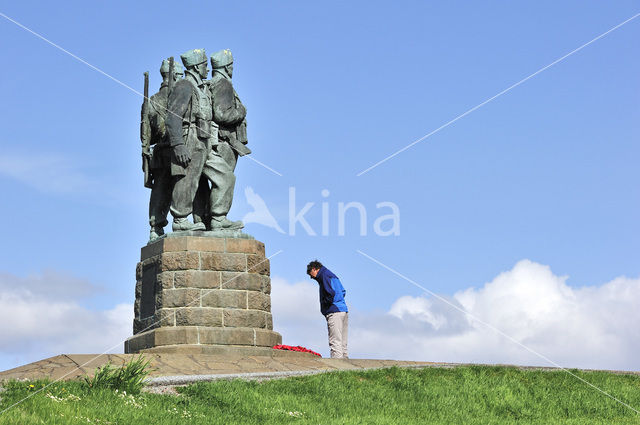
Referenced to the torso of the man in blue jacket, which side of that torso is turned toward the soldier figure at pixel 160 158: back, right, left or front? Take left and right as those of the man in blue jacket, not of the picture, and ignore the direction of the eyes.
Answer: front

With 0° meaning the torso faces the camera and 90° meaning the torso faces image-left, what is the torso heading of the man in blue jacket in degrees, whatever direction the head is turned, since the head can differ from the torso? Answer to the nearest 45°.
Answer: approximately 90°
